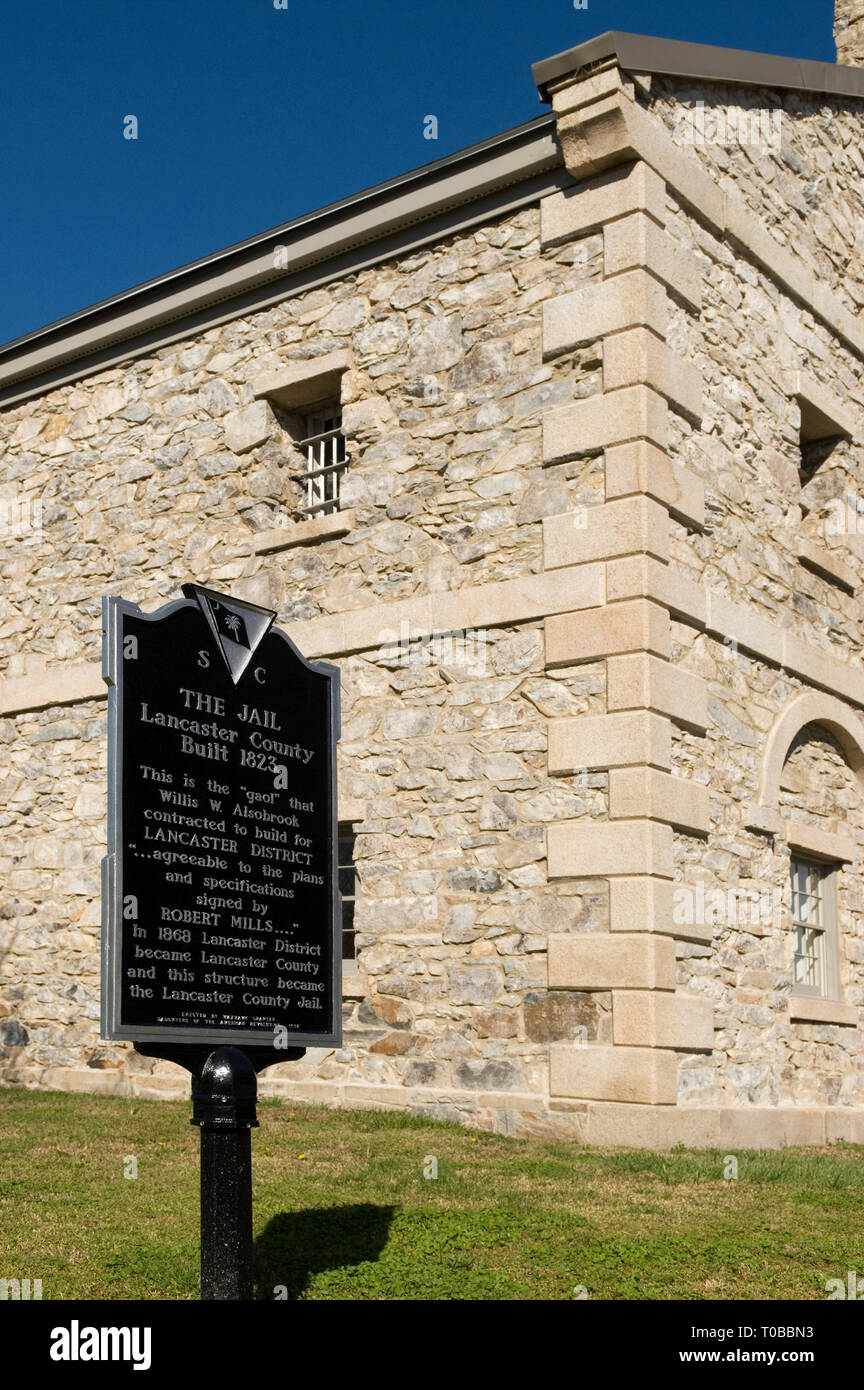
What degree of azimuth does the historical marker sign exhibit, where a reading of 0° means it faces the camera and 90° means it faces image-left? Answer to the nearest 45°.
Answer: approximately 315°

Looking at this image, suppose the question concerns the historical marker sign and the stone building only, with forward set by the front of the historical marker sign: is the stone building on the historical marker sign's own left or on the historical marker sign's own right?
on the historical marker sign's own left
